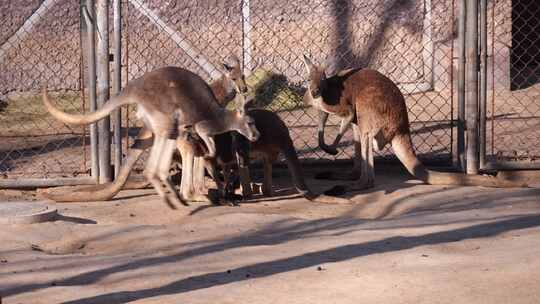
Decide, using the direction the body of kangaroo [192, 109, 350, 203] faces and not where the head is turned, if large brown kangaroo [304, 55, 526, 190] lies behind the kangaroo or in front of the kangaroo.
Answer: behind

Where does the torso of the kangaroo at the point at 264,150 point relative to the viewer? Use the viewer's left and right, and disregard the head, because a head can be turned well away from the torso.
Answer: facing to the left of the viewer

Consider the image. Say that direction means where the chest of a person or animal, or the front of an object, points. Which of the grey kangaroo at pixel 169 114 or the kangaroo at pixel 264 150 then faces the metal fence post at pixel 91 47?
the kangaroo

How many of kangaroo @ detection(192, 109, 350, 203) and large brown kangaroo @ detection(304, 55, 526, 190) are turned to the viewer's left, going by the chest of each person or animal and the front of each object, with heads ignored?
2

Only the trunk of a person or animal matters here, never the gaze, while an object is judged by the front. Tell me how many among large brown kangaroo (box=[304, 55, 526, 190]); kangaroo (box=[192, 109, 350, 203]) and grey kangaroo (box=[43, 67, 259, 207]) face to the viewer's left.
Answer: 2

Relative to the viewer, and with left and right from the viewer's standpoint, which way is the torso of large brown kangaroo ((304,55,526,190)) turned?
facing to the left of the viewer

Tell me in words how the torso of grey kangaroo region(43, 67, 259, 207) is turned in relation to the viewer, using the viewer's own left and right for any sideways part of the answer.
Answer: facing to the right of the viewer

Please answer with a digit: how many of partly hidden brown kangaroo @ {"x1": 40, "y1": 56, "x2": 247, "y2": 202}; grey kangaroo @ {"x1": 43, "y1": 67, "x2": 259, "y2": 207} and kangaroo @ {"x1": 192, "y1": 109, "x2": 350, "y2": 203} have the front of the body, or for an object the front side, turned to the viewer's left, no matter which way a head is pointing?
1

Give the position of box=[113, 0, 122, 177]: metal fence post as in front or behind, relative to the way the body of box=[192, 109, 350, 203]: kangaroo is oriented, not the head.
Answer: in front

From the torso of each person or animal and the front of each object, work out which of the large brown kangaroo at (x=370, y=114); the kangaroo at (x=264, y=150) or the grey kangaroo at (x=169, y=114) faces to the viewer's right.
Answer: the grey kangaroo
